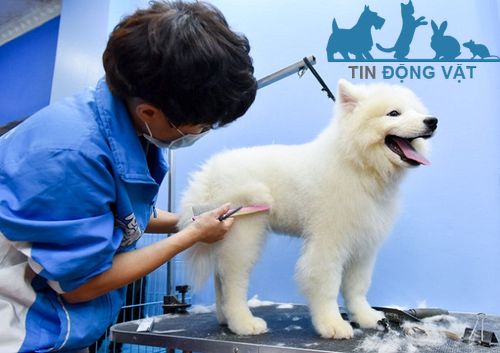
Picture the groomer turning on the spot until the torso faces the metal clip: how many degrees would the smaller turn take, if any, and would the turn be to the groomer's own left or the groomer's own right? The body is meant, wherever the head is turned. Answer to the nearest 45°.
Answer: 0° — they already face it

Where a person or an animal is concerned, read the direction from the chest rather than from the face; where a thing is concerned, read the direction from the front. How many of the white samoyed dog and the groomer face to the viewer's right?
2

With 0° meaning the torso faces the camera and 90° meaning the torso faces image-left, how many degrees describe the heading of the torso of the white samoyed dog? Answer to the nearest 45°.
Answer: approximately 270°

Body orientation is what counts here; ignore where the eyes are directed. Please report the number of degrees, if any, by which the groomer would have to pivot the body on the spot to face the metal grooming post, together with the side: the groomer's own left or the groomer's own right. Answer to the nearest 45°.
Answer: approximately 45° to the groomer's own left

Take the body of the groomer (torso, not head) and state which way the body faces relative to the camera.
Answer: to the viewer's right
